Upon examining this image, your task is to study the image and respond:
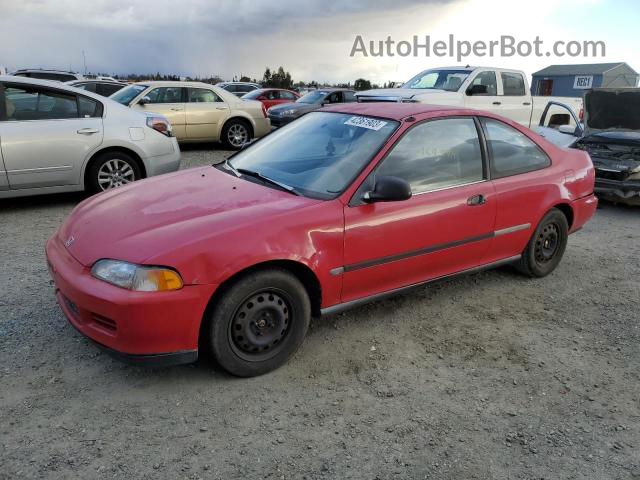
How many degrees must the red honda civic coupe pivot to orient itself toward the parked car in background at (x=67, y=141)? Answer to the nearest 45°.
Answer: approximately 90° to its right

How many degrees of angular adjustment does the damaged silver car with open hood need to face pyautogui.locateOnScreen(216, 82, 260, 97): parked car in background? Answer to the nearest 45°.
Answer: approximately 135° to its right

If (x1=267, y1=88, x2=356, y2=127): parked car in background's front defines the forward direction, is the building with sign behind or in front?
behind

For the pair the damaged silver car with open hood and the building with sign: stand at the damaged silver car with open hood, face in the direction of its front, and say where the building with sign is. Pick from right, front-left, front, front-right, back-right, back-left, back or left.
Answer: back

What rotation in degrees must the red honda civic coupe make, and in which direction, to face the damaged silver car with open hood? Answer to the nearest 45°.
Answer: approximately 180°

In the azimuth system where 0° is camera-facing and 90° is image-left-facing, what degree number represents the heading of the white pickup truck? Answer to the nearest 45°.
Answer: approximately 45°

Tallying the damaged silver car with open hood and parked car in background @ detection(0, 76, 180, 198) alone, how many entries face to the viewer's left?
1
